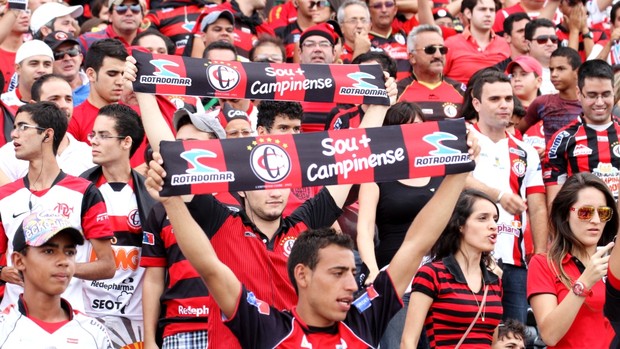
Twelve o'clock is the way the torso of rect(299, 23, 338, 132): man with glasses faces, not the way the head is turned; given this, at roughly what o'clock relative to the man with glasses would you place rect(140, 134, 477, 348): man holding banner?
The man holding banner is roughly at 12 o'clock from the man with glasses.

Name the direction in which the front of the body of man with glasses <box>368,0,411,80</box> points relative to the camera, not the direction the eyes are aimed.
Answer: toward the camera

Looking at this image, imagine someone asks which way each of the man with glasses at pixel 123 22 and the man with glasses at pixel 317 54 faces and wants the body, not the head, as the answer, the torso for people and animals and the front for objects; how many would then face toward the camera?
2

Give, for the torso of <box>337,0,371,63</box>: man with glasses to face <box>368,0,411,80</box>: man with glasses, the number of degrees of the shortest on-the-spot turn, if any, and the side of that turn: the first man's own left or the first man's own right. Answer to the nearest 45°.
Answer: approximately 90° to the first man's own left

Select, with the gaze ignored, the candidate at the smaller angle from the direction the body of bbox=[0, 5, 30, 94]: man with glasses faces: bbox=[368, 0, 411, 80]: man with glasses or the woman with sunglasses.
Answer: the woman with sunglasses

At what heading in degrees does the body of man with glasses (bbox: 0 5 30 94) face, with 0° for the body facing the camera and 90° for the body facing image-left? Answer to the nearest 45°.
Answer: approximately 315°

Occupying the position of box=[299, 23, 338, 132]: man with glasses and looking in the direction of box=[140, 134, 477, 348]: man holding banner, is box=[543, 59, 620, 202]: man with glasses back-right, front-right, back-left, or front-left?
front-left

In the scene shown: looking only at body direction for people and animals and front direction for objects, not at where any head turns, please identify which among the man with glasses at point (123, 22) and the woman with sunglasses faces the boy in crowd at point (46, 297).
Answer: the man with glasses

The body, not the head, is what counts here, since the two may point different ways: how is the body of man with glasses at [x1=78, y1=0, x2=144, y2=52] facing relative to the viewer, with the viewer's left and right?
facing the viewer

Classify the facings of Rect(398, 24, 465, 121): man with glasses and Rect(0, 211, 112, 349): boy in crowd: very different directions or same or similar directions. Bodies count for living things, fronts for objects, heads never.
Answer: same or similar directions

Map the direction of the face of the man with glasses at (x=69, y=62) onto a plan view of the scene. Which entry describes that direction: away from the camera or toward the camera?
toward the camera

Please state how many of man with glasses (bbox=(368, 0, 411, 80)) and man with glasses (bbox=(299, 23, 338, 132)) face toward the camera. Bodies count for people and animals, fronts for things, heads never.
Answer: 2

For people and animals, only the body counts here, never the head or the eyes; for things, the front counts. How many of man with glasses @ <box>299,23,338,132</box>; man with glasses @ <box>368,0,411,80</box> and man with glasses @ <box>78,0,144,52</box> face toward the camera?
3
